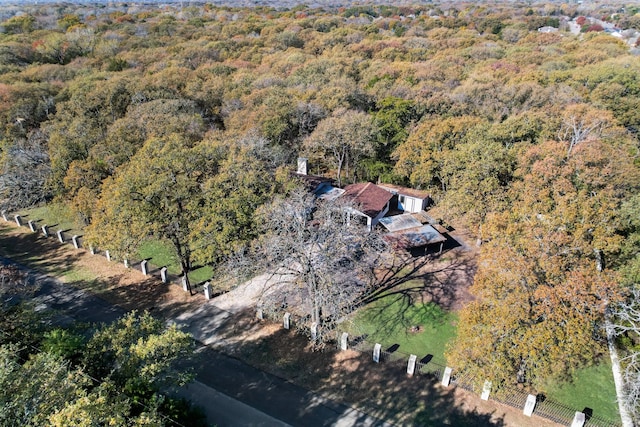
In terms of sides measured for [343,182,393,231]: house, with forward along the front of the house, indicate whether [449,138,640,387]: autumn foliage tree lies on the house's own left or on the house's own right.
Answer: on the house's own left

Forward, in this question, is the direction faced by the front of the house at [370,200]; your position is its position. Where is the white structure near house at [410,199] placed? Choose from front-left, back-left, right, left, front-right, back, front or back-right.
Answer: back

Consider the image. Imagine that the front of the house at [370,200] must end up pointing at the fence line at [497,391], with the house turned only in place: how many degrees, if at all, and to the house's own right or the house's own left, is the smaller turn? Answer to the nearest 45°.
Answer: approximately 45° to the house's own left

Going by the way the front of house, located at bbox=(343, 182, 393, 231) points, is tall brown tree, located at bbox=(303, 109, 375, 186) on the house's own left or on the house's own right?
on the house's own right

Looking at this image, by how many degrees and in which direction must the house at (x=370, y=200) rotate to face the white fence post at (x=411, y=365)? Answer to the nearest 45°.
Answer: approximately 45° to its left

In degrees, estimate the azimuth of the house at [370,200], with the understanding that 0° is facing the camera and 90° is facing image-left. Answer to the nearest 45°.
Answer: approximately 45°

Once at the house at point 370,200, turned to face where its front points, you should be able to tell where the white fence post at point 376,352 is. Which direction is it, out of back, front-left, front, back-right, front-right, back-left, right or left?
front-left

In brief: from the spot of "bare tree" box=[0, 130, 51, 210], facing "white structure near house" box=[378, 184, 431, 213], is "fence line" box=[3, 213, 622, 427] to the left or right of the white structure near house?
right

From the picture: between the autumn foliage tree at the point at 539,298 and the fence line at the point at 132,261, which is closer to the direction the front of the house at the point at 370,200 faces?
the fence line
